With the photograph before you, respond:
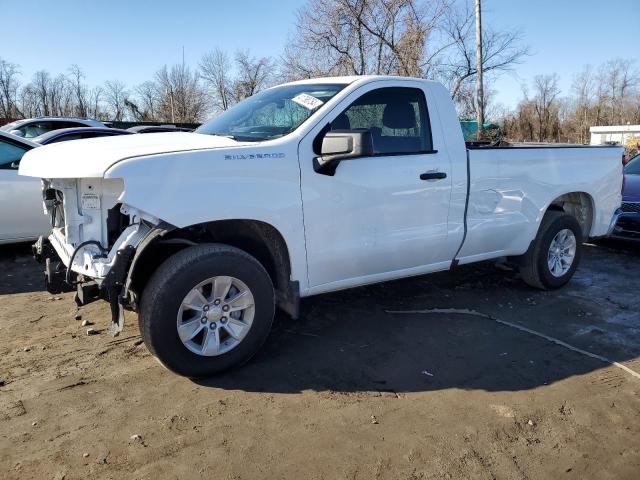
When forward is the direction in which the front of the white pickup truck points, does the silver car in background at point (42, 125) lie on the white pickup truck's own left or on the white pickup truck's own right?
on the white pickup truck's own right

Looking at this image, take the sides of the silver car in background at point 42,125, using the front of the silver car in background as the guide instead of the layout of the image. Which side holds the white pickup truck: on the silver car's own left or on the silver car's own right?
on the silver car's own left

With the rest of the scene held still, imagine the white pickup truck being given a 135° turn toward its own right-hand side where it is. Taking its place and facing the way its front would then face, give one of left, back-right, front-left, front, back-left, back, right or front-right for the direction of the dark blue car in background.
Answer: front-right

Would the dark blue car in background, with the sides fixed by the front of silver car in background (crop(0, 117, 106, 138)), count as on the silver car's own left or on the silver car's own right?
on the silver car's own left

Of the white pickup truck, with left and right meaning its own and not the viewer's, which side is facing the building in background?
back

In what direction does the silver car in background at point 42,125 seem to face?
to the viewer's left

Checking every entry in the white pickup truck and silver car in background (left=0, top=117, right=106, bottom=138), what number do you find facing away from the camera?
0

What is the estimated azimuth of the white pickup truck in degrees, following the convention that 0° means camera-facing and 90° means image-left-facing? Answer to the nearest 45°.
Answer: approximately 45°
